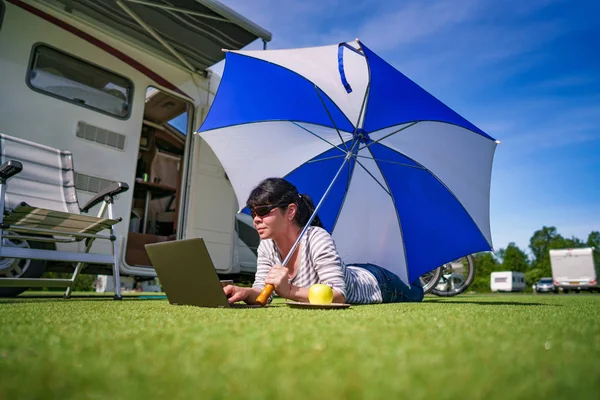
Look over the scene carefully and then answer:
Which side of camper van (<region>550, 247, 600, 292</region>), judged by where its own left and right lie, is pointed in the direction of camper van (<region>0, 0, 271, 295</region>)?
back

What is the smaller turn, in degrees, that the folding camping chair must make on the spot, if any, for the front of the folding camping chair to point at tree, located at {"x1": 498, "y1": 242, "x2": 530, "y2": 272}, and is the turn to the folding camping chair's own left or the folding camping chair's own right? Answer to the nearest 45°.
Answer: approximately 90° to the folding camping chair's own left

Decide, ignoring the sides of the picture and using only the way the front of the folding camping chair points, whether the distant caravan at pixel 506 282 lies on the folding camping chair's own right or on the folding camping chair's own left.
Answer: on the folding camping chair's own left

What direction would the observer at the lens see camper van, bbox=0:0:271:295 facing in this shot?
facing away from the viewer and to the right of the viewer

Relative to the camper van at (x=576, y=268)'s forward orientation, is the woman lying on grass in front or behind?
behind

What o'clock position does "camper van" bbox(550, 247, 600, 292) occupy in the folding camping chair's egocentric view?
The camper van is roughly at 10 o'clock from the folding camping chair.

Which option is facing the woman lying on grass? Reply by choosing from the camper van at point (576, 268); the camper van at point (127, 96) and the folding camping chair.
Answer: the folding camping chair

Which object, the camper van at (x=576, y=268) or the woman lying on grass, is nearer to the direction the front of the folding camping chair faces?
the woman lying on grass
